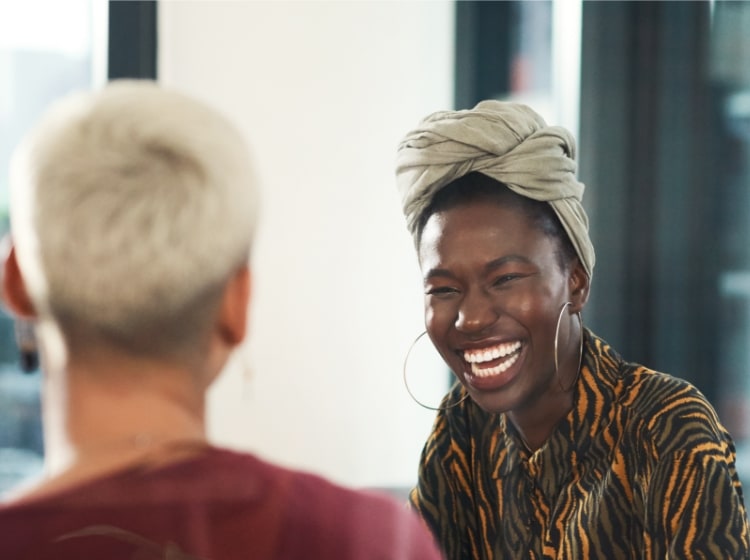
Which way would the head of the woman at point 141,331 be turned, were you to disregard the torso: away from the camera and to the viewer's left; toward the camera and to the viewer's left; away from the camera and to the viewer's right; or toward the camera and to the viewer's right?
away from the camera and to the viewer's right

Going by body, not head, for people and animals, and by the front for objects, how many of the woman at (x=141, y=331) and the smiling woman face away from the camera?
1

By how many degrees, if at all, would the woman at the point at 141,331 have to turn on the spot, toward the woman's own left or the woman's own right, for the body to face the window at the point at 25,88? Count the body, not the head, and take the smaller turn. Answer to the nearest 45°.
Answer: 0° — they already face it

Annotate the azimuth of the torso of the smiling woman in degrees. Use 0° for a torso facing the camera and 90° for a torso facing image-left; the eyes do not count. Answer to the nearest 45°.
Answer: approximately 45°

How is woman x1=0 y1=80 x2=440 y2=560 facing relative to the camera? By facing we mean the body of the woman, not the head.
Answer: away from the camera

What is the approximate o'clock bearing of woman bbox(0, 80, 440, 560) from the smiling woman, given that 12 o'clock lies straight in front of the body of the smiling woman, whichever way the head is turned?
The woman is roughly at 11 o'clock from the smiling woman.

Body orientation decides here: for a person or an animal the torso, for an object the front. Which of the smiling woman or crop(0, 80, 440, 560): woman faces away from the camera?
the woman

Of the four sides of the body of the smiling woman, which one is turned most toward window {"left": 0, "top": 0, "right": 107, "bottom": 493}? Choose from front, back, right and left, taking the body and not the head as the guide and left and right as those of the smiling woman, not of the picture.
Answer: right

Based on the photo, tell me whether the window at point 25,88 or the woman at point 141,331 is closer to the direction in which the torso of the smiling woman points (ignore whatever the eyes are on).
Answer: the woman
